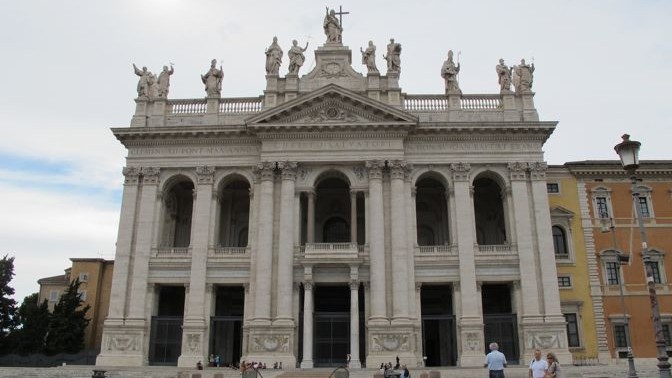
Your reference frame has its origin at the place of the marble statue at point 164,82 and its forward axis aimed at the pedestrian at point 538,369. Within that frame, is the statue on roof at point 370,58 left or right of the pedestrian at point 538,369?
left

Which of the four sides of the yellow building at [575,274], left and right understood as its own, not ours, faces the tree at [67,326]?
right

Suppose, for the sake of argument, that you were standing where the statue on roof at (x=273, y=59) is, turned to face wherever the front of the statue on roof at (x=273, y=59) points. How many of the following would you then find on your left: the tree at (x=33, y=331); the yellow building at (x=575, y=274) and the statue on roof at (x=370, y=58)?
2

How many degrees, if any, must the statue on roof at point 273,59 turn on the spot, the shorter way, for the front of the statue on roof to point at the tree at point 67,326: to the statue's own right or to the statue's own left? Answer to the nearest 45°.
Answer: approximately 135° to the statue's own right

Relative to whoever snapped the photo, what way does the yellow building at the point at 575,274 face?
facing the viewer

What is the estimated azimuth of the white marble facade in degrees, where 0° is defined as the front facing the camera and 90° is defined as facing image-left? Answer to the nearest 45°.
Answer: approximately 0°

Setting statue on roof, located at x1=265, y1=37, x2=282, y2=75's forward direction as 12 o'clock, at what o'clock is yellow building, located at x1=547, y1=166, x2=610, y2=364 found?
The yellow building is roughly at 9 o'clock from the statue on roof.

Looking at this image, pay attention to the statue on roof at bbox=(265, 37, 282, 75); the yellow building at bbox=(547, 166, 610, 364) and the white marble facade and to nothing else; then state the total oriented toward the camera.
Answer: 3

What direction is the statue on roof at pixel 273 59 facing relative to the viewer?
toward the camera

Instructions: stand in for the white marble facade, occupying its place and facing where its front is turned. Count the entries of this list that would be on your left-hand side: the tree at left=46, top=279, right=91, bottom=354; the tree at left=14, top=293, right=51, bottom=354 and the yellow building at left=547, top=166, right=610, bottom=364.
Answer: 1

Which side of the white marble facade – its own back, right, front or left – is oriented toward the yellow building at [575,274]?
left

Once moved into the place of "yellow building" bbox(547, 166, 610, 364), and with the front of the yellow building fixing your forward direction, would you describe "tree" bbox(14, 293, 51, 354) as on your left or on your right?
on your right

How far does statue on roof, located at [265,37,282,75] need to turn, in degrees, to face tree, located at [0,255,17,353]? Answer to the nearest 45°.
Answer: approximately 135° to its right

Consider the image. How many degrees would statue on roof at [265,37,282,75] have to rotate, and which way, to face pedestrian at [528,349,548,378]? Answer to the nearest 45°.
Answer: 0° — it already faces them

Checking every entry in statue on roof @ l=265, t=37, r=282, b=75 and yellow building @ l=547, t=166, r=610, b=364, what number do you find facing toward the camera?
2

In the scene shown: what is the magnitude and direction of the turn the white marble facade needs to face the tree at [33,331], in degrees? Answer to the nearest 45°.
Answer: approximately 90° to its right
